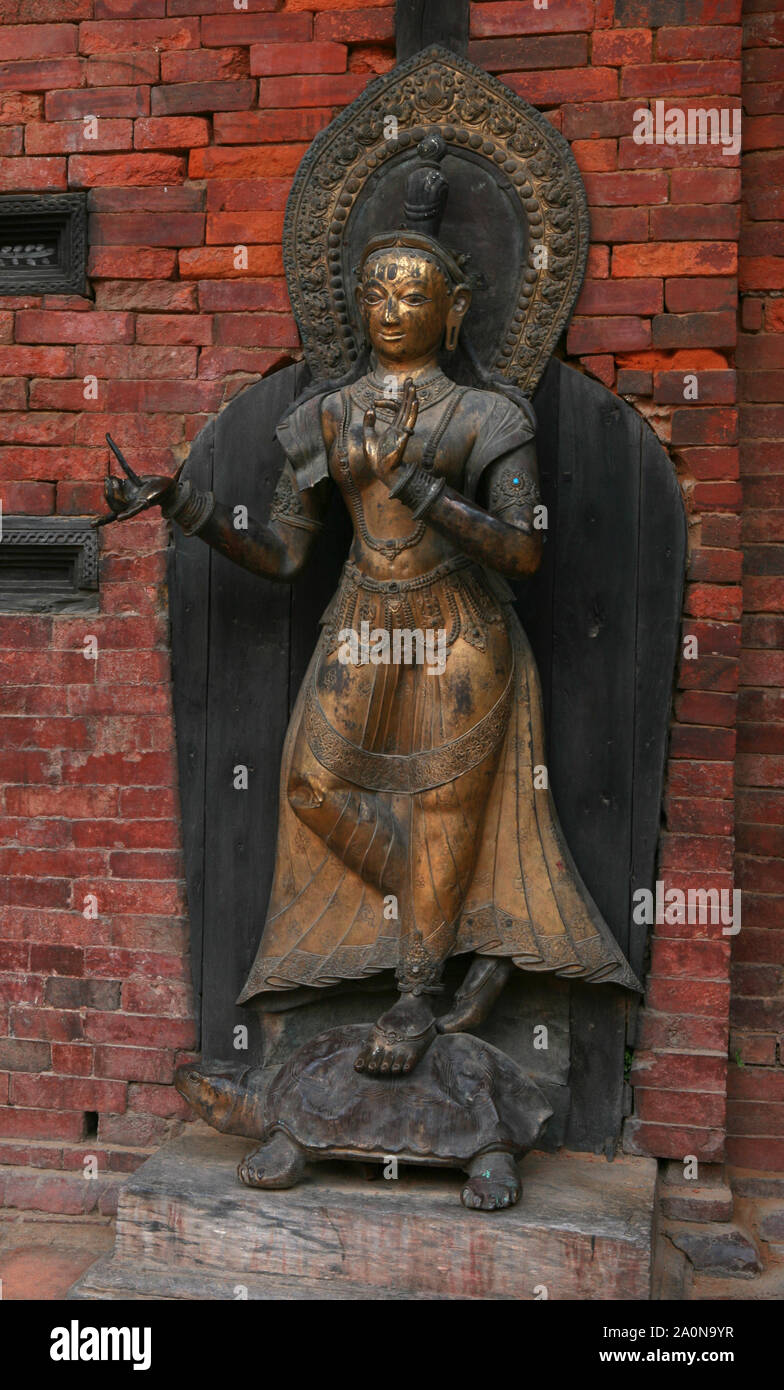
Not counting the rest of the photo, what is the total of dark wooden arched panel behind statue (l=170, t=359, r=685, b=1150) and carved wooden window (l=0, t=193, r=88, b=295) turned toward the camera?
2

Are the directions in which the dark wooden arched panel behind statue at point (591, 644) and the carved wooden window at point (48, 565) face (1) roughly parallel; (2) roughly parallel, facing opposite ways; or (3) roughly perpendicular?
roughly parallel

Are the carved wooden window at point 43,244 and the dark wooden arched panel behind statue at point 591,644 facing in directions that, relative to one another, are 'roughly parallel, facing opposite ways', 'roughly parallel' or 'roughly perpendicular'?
roughly parallel

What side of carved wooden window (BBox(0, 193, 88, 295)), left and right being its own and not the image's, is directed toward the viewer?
front

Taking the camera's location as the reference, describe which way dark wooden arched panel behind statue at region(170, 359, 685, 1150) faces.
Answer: facing the viewer

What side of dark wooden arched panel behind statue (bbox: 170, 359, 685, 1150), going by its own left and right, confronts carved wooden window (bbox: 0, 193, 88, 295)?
right

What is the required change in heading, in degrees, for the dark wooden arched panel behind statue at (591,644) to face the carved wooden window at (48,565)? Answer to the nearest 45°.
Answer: approximately 90° to its right

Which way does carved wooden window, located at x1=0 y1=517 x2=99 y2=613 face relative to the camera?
toward the camera

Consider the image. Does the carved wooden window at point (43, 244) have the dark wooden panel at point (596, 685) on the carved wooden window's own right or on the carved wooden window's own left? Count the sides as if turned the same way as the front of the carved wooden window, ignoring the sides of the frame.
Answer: on the carved wooden window's own left

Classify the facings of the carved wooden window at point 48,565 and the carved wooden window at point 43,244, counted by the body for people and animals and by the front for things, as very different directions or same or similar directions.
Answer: same or similar directions
